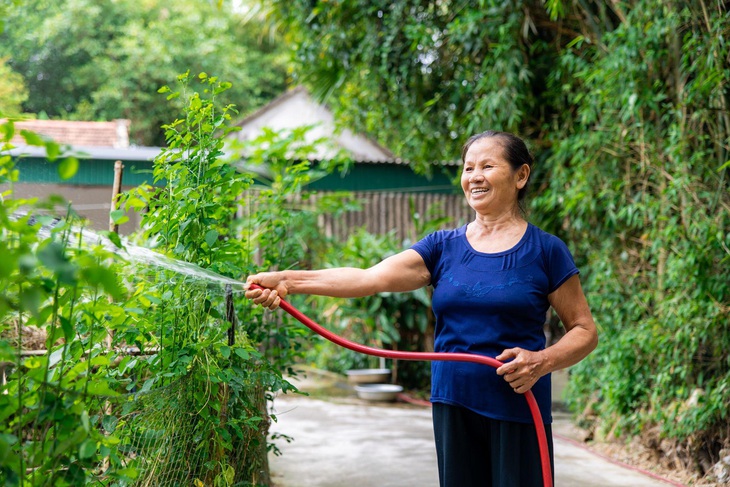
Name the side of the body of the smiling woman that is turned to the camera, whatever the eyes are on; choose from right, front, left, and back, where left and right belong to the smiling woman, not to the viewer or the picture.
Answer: front

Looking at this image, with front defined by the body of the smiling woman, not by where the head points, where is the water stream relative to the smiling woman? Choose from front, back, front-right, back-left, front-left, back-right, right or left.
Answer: right

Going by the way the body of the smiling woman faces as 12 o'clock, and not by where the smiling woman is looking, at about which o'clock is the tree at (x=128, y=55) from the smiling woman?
The tree is roughly at 5 o'clock from the smiling woman.

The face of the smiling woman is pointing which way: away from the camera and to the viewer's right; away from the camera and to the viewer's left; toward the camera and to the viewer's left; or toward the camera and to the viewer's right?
toward the camera and to the viewer's left

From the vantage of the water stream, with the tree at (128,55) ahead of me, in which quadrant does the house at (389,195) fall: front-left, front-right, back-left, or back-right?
front-right

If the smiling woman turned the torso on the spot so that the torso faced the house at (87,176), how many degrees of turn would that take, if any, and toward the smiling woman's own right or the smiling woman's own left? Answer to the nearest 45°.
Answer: approximately 135° to the smiling woman's own right

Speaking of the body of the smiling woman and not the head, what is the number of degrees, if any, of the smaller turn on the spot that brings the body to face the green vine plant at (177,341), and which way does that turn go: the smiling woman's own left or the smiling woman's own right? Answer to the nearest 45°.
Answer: approximately 90° to the smiling woman's own right

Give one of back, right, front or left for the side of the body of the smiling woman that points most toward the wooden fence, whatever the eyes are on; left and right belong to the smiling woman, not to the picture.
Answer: back

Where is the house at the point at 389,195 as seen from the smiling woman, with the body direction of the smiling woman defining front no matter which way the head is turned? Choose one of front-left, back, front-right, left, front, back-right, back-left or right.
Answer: back

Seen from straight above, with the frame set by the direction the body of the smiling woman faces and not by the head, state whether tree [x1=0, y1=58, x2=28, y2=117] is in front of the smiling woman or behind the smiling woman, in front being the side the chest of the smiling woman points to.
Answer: behind
